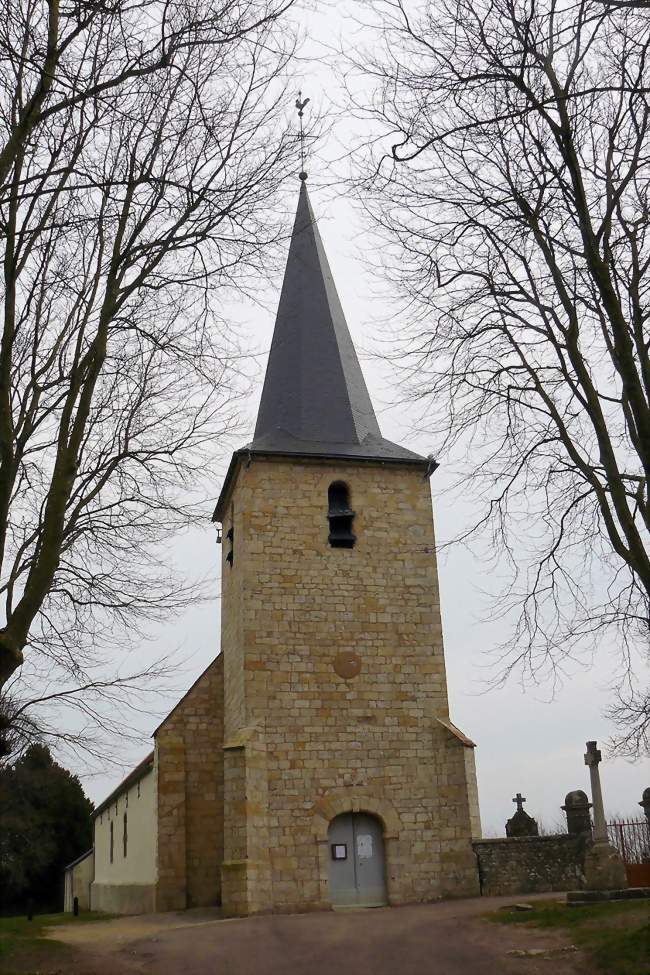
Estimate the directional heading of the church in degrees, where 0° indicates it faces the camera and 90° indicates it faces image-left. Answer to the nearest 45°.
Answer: approximately 0°

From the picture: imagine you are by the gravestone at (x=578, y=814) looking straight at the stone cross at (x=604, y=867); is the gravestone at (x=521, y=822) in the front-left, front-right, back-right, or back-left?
back-right

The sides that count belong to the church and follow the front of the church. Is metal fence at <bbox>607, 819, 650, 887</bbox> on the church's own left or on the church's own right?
on the church's own left

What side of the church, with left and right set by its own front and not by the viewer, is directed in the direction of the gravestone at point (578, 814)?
left

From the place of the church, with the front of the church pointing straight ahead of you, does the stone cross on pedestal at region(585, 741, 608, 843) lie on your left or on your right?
on your left

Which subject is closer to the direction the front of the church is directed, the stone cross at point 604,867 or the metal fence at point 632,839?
the stone cross

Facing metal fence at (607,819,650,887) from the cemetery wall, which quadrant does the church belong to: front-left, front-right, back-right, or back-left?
back-left

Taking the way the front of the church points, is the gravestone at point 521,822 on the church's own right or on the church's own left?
on the church's own left

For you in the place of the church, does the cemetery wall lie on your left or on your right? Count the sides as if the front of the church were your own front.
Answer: on your left
